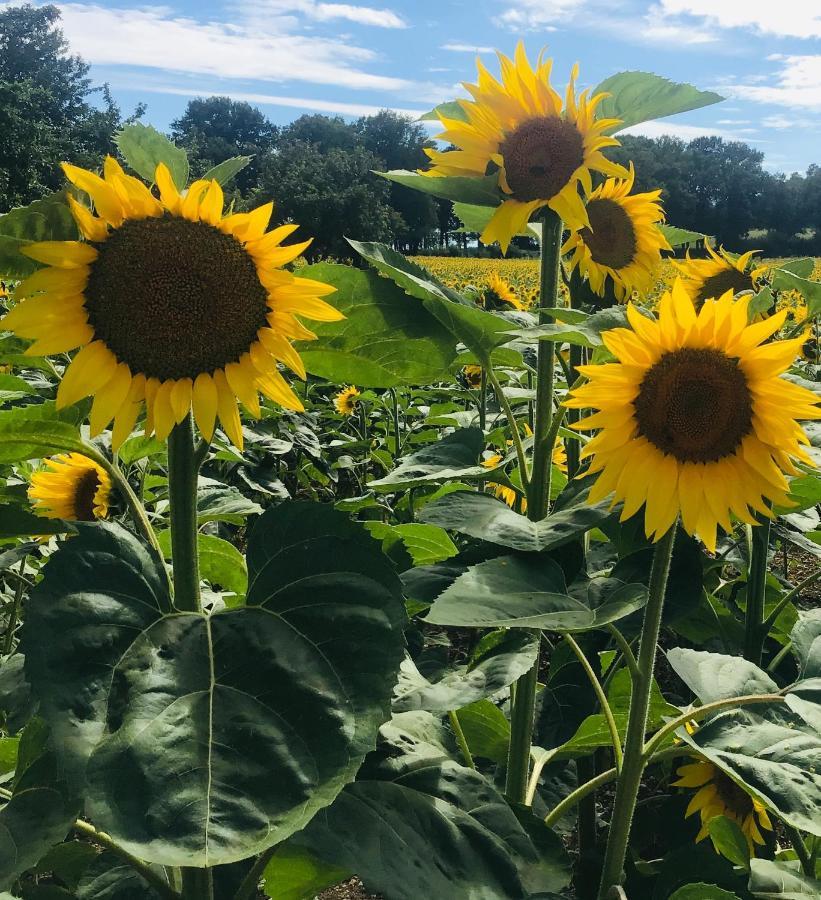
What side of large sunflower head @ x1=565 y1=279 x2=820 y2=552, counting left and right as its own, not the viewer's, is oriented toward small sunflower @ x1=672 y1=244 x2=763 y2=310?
back

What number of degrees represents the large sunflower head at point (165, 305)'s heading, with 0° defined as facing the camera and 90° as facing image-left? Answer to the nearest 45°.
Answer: approximately 0°

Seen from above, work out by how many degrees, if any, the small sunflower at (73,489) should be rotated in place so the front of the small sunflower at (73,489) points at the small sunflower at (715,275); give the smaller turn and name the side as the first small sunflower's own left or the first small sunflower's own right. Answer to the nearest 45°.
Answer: approximately 45° to the first small sunflower's own left

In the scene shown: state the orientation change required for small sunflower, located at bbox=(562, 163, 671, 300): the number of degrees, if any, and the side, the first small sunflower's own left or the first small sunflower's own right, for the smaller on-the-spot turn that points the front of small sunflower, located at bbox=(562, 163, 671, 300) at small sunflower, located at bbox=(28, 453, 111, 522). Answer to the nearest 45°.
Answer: approximately 45° to the first small sunflower's own right

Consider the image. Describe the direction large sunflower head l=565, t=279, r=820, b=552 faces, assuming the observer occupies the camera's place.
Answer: facing the viewer

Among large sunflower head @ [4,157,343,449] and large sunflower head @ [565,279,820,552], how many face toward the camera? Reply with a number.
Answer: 2

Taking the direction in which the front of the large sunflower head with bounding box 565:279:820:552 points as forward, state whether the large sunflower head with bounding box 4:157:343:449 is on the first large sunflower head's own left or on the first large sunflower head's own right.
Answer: on the first large sunflower head's own right

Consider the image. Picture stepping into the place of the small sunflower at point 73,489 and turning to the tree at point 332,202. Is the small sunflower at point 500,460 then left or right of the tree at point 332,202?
right

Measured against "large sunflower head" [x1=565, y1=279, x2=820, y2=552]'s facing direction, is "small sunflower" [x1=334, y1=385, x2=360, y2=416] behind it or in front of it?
behind

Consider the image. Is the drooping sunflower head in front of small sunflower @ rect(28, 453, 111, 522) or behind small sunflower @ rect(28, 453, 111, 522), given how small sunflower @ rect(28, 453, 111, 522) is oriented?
in front

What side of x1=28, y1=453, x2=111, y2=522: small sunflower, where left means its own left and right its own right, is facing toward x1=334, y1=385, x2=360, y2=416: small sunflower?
left

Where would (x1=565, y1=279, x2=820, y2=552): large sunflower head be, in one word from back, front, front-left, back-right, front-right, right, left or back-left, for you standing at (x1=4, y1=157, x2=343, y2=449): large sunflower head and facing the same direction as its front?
left
